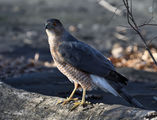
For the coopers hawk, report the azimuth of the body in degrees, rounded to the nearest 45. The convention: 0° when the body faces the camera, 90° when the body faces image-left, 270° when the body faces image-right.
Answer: approximately 90°
